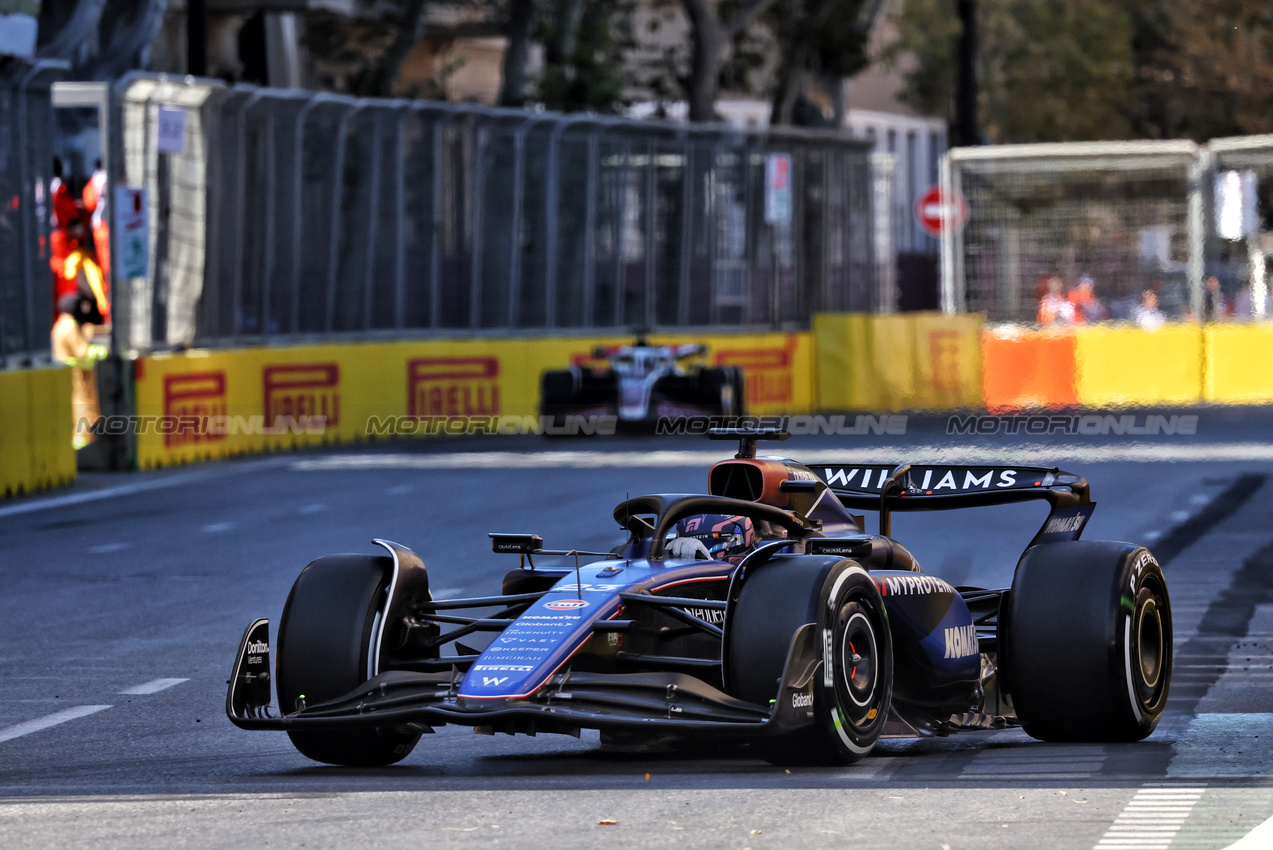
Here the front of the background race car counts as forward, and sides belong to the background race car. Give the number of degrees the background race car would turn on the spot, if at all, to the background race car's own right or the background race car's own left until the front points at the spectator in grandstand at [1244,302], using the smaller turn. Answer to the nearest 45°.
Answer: approximately 135° to the background race car's own left

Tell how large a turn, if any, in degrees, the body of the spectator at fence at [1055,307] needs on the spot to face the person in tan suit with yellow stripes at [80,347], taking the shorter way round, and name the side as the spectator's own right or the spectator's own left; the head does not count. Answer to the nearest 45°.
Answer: approximately 45° to the spectator's own right

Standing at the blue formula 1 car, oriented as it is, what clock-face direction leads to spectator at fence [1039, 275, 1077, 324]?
The spectator at fence is roughly at 5 o'clock from the blue formula 1 car.

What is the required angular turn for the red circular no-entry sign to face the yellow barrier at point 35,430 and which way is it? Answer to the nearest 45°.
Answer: approximately 45° to its right

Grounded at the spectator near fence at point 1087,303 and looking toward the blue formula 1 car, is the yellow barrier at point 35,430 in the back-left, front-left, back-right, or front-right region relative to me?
front-right

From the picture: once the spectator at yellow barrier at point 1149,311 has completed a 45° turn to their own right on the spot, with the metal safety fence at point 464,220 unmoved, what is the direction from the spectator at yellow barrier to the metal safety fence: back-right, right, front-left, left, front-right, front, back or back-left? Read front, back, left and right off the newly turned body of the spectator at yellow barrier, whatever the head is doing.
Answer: front

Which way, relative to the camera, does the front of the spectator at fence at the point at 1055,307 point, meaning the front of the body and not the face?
toward the camera

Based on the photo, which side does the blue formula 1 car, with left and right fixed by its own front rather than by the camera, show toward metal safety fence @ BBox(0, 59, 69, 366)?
right

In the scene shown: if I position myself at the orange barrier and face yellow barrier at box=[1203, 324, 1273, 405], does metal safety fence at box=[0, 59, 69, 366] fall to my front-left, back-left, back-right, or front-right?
back-right

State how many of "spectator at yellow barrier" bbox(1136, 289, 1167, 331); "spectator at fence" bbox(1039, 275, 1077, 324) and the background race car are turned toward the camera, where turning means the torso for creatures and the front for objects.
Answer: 3

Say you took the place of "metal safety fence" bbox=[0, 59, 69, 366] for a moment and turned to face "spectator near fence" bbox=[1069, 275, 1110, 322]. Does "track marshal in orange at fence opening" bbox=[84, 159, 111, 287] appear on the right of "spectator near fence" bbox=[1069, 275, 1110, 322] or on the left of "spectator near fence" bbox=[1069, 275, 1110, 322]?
left

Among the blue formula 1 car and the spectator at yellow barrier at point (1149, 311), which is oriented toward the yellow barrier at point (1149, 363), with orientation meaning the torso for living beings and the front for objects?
the spectator at yellow barrier

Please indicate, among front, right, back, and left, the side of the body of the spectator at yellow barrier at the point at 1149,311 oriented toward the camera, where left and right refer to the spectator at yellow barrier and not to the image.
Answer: front

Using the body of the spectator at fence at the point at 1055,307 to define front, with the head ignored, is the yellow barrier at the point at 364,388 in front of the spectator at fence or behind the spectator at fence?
in front

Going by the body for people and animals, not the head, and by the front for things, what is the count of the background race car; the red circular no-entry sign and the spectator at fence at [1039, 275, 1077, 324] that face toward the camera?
3

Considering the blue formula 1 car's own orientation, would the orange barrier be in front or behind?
behind
